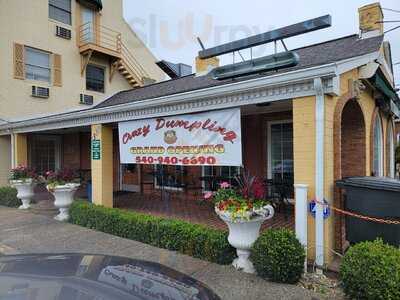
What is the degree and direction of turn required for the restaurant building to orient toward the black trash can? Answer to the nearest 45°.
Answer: approximately 45° to its left

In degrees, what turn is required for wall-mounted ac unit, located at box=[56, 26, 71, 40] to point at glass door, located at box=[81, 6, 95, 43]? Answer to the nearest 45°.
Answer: approximately 90° to its left

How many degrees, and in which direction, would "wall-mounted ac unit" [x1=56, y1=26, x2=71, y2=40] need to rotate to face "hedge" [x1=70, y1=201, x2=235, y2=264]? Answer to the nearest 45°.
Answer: approximately 45° to its right

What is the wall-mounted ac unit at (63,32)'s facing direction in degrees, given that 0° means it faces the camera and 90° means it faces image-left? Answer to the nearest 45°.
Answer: approximately 315°

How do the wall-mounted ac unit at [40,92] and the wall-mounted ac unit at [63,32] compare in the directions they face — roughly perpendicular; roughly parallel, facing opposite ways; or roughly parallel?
roughly parallel

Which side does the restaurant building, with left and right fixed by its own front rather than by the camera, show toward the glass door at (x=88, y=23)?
right

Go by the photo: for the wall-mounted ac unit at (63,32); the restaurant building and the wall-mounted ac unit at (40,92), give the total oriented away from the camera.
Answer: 0

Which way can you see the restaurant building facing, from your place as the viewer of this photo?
facing the viewer and to the left of the viewer

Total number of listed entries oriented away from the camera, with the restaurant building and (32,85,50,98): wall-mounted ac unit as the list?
0

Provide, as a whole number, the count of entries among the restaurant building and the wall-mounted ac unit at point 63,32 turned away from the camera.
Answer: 0

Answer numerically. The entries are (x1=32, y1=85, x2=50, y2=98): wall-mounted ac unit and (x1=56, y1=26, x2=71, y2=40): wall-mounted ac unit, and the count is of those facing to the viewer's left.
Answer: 0

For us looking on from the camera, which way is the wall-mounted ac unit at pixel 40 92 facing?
facing the viewer and to the right of the viewer

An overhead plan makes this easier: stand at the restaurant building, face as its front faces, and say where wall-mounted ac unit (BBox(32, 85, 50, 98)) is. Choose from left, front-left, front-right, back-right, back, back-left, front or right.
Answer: right

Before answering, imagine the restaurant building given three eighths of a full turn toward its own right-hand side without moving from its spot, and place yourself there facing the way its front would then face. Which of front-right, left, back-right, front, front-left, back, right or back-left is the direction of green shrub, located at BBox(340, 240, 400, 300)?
back
